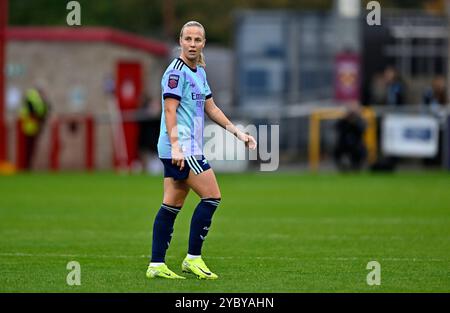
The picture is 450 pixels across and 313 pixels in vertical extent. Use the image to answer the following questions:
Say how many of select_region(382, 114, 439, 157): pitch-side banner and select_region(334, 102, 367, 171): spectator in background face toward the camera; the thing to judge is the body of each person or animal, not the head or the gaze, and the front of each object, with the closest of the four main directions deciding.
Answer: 2

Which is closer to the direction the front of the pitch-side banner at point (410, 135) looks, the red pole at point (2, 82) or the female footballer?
the female footballer

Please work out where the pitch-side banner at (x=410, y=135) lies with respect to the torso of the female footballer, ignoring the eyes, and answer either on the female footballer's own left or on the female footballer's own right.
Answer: on the female footballer's own left

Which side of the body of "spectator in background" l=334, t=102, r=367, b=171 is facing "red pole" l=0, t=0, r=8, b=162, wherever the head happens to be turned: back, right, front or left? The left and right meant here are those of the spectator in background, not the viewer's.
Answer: right

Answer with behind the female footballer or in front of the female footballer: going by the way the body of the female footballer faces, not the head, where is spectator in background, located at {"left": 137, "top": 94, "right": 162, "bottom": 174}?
behind

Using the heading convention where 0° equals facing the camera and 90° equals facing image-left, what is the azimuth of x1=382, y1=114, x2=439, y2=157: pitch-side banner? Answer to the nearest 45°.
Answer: approximately 0°

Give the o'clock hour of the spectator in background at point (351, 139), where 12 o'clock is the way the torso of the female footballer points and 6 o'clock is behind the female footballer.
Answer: The spectator in background is roughly at 8 o'clock from the female footballer.
